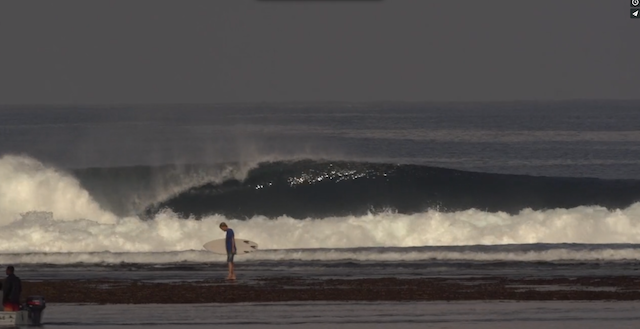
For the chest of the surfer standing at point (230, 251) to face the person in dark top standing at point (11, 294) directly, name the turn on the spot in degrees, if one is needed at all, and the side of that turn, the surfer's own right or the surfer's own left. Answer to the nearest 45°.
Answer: approximately 45° to the surfer's own left

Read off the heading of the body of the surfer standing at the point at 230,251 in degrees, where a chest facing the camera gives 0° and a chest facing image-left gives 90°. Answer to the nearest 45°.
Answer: approximately 90°

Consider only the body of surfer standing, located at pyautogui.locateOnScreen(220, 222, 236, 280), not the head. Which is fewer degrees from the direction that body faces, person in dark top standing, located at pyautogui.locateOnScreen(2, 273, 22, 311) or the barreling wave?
the person in dark top standing

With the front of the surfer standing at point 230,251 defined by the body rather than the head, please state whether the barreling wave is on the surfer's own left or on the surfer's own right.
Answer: on the surfer's own right
